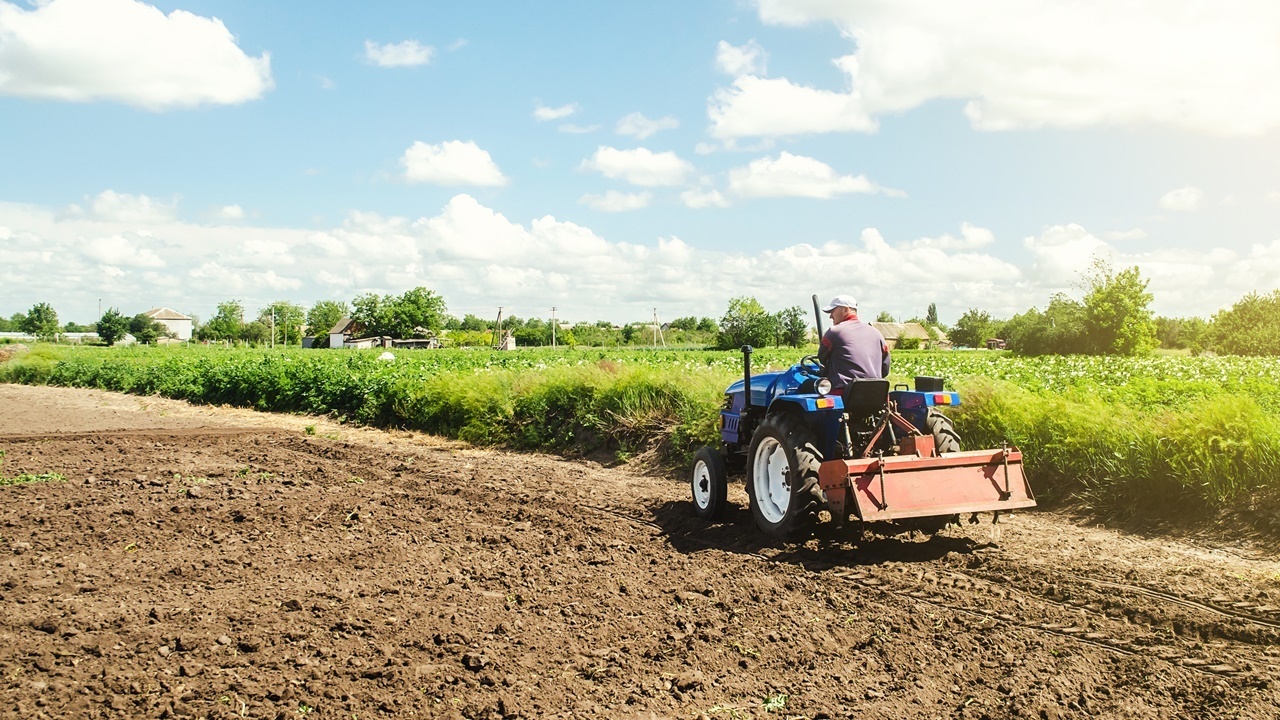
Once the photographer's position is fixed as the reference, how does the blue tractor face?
facing away from the viewer and to the left of the viewer

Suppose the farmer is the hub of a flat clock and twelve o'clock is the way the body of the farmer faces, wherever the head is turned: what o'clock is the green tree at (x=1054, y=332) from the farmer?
The green tree is roughly at 2 o'clock from the farmer.

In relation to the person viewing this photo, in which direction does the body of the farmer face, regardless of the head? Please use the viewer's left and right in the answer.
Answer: facing away from the viewer and to the left of the viewer

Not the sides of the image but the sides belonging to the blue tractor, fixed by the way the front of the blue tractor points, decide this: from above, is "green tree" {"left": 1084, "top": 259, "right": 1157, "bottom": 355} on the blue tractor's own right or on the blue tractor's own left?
on the blue tractor's own right

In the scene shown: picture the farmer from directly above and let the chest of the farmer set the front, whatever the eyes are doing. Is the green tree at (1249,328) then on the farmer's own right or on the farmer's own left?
on the farmer's own right
